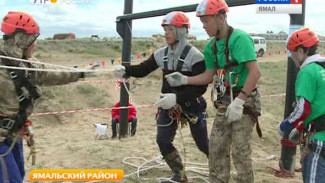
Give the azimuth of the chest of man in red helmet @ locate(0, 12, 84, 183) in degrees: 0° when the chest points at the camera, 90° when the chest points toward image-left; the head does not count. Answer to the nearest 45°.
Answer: approximately 270°

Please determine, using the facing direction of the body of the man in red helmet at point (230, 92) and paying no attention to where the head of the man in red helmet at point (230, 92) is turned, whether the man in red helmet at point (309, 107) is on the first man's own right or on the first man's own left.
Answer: on the first man's own left

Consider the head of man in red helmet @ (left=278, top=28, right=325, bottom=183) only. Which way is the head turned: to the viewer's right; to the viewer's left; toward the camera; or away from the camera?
to the viewer's left

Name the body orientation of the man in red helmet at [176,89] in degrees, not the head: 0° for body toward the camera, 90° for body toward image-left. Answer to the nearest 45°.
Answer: approximately 45°

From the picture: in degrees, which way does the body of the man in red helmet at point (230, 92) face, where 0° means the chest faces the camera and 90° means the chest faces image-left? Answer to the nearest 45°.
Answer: approximately 45°

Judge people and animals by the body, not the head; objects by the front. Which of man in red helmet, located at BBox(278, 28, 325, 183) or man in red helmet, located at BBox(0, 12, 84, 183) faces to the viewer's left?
man in red helmet, located at BBox(278, 28, 325, 183)

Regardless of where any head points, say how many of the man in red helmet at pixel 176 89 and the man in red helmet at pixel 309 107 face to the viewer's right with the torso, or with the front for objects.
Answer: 0

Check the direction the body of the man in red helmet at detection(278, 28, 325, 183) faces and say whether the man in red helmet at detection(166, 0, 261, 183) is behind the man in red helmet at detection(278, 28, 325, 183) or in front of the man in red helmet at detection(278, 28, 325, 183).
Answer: in front

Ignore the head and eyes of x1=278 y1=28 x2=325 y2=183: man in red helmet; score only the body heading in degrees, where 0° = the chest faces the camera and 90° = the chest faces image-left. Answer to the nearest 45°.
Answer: approximately 90°
